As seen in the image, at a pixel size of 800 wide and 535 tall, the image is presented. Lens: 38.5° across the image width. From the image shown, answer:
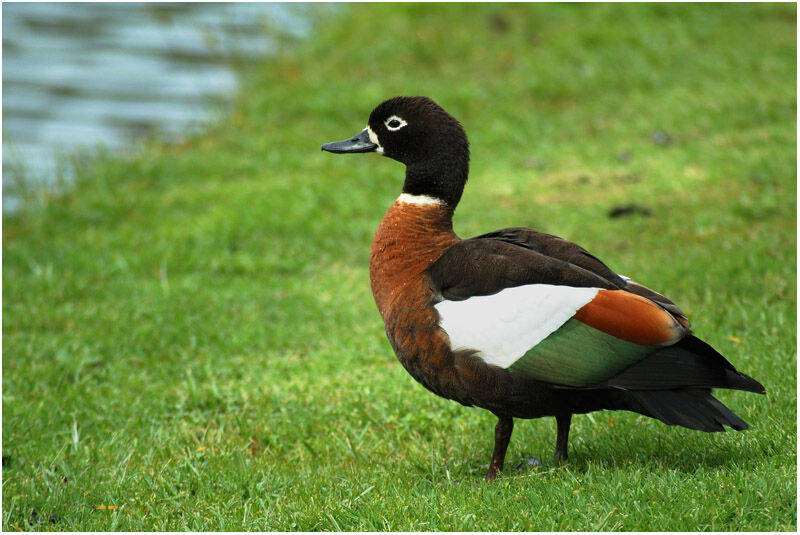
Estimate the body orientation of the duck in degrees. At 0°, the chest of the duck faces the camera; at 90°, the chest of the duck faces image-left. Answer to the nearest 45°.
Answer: approximately 90°
